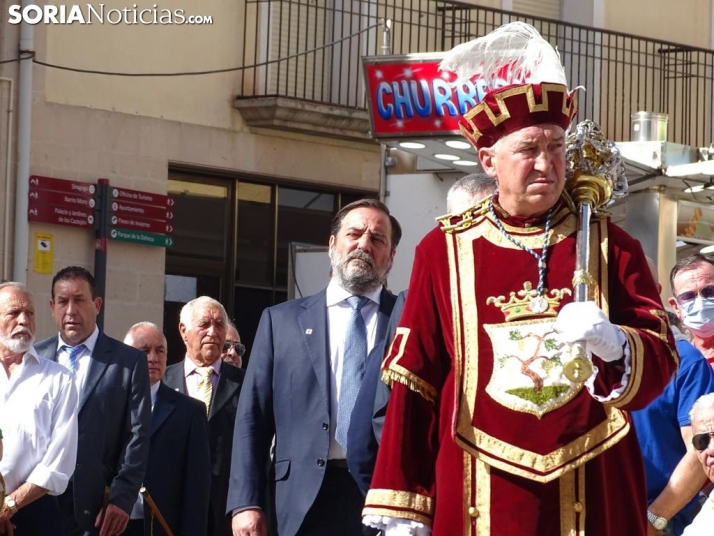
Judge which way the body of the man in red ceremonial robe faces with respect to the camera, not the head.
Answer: toward the camera

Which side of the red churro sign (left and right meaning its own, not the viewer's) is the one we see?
front

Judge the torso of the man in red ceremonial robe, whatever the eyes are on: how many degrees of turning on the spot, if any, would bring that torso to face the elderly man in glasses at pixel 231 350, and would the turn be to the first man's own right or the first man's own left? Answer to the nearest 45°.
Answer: approximately 180°

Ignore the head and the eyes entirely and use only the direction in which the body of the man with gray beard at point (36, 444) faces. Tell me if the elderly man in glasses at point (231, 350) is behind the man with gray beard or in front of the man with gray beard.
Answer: behind

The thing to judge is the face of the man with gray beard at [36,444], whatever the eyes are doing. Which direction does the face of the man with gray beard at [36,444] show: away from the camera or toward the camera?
toward the camera

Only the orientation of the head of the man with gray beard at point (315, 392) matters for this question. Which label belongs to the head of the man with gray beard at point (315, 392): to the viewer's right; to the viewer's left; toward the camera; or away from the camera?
toward the camera

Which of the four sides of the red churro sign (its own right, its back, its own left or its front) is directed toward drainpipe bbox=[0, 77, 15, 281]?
right

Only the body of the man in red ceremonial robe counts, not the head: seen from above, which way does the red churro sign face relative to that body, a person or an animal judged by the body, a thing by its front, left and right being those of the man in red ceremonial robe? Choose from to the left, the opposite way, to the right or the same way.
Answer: the same way

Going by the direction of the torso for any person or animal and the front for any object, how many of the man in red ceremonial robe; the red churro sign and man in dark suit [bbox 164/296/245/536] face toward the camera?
3

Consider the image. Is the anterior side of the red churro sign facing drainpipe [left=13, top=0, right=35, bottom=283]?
no

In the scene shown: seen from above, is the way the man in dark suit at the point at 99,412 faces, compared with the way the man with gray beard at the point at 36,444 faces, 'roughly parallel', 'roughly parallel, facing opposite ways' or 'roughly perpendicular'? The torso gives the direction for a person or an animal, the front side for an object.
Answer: roughly parallel

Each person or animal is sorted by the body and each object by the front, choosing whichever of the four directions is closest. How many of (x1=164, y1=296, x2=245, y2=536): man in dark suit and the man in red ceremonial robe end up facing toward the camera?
2

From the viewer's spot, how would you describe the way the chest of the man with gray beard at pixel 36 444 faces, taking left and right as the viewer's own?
facing the viewer and to the left of the viewer

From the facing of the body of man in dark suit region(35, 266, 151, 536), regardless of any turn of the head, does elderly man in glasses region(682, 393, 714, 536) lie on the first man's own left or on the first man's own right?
on the first man's own left

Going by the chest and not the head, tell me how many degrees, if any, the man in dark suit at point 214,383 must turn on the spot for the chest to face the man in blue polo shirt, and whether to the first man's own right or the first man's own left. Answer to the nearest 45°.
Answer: approximately 45° to the first man's own left

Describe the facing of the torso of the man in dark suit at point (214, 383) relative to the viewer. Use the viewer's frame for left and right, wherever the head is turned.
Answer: facing the viewer
